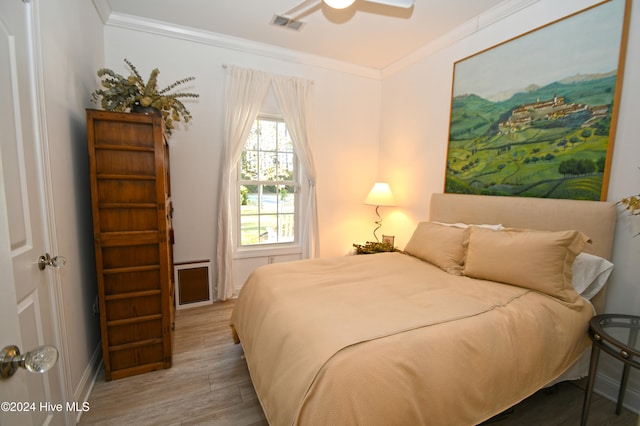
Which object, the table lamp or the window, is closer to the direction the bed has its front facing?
the window

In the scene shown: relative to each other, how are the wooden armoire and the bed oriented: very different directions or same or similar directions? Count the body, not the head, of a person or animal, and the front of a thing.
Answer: very different directions
